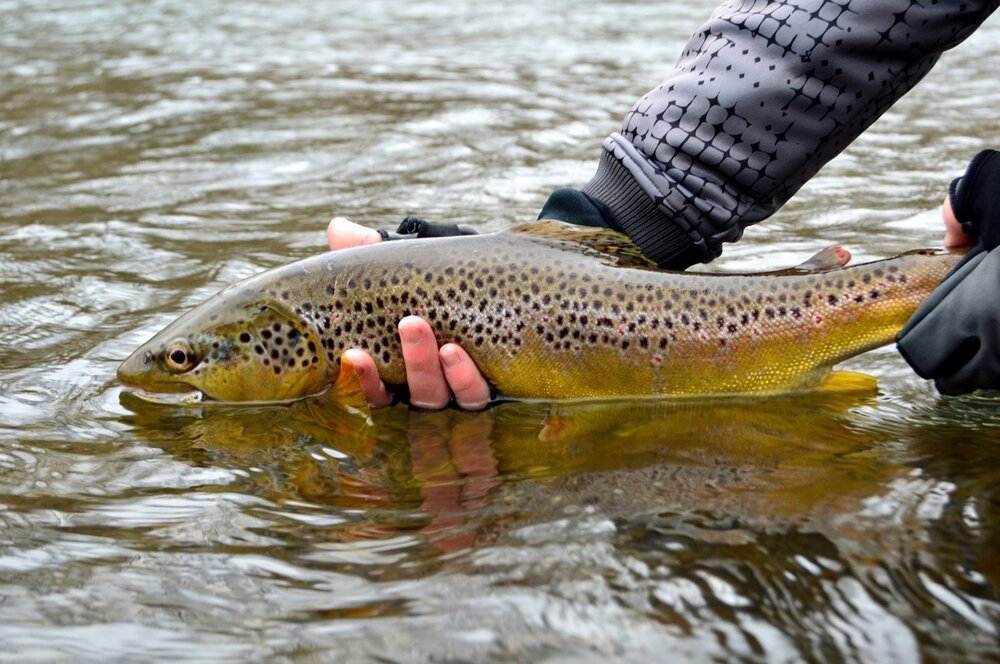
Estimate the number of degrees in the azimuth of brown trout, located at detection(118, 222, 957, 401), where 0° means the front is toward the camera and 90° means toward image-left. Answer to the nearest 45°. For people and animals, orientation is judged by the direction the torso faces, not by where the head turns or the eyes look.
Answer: approximately 90°
